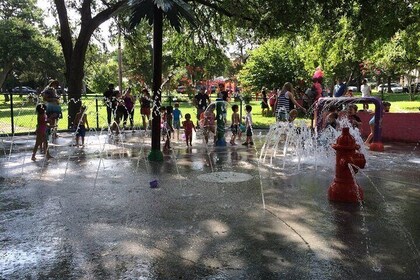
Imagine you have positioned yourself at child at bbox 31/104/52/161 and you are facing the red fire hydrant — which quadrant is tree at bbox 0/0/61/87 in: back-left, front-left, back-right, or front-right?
back-left

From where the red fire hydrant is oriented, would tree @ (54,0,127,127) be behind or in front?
behind

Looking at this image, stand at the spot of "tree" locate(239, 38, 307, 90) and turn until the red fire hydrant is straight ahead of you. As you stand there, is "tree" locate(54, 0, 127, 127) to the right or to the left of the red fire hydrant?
right
